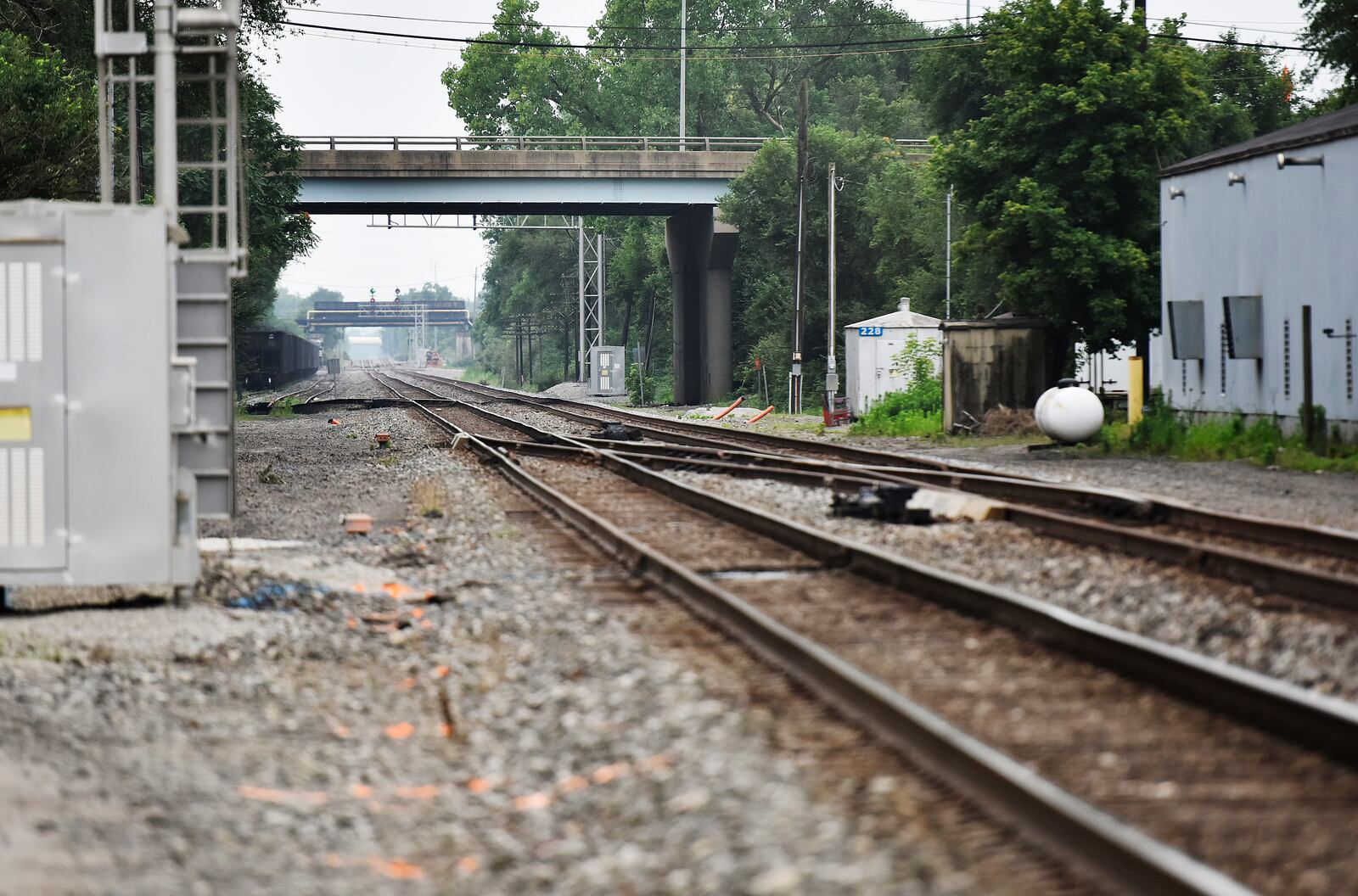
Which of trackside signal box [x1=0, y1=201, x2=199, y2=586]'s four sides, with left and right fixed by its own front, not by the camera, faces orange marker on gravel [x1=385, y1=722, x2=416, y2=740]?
front

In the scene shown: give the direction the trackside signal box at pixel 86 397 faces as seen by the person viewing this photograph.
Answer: facing the viewer

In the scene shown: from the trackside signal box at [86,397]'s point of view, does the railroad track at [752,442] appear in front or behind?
behind
